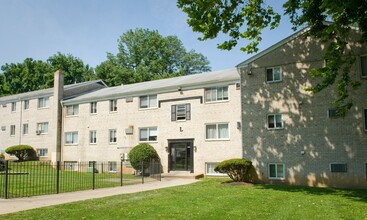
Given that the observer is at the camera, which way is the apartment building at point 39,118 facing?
facing the viewer and to the left of the viewer

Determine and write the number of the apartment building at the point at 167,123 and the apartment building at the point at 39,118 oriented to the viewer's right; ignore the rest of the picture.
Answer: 0

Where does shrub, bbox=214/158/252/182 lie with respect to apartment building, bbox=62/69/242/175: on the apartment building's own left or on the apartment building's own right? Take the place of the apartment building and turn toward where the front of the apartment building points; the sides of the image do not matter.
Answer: on the apartment building's own left

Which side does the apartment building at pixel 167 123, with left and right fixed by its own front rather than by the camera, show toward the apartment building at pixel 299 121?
left

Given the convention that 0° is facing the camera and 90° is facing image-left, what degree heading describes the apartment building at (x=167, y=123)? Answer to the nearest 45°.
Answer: approximately 45°

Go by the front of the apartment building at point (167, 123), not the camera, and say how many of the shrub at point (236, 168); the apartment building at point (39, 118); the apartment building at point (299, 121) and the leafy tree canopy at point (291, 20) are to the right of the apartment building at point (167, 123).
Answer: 1

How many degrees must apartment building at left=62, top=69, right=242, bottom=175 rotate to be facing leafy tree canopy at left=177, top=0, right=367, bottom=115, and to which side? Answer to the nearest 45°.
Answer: approximately 45° to its left

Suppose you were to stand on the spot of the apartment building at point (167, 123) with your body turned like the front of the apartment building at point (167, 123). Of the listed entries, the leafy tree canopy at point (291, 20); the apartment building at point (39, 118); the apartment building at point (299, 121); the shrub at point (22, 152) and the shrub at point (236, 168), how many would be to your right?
2

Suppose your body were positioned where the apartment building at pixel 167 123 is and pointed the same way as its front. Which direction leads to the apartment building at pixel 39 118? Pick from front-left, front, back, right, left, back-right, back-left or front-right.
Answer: right

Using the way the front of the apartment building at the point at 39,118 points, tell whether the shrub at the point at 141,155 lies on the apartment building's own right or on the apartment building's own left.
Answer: on the apartment building's own left

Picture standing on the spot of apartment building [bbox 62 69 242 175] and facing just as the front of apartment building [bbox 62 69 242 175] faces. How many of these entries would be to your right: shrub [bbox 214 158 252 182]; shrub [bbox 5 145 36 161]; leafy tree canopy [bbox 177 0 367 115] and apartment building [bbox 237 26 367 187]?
1
